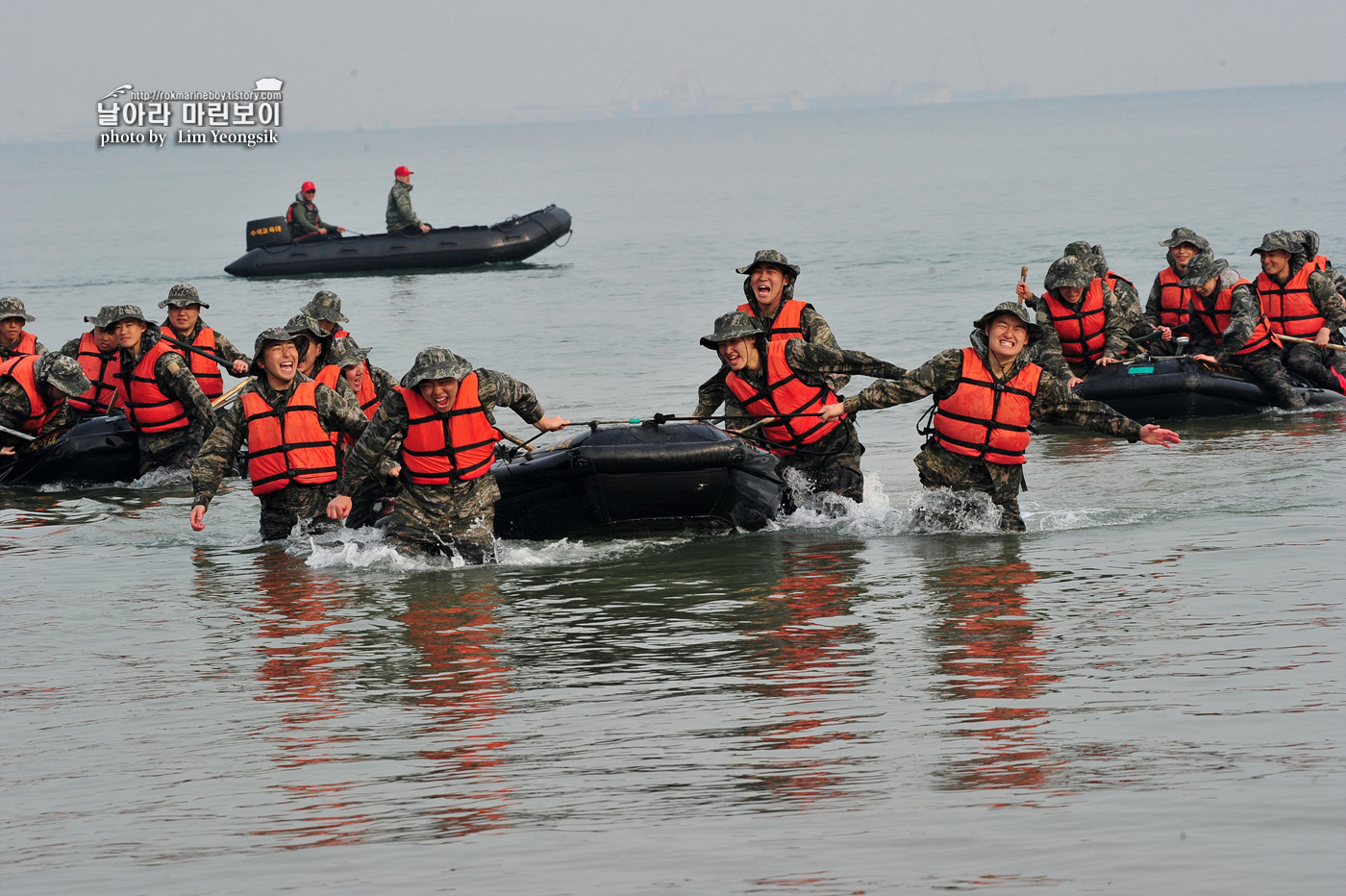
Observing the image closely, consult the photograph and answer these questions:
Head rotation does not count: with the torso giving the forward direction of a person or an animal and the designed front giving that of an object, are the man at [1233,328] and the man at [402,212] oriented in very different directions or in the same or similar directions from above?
very different directions

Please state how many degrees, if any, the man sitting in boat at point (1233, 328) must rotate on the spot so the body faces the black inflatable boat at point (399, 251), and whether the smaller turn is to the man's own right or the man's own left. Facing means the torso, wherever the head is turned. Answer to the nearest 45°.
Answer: approximately 90° to the man's own right

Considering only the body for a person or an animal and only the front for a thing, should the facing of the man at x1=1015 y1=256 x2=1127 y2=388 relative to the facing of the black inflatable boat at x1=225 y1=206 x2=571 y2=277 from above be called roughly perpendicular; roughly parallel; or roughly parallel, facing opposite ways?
roughly perpendicular

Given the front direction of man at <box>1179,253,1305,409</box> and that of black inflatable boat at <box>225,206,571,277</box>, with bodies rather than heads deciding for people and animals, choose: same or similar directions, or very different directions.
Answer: very different directions

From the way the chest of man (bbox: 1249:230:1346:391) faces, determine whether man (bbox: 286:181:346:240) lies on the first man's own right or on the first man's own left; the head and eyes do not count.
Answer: on the first man's own right

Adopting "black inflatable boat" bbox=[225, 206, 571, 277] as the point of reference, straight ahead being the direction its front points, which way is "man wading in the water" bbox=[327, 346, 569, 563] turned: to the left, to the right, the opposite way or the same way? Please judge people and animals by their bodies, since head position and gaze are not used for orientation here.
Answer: to the right

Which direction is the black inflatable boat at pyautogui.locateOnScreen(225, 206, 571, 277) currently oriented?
to the viewer's right

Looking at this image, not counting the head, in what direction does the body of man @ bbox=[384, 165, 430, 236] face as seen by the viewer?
to the viewer's right
